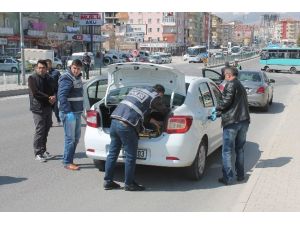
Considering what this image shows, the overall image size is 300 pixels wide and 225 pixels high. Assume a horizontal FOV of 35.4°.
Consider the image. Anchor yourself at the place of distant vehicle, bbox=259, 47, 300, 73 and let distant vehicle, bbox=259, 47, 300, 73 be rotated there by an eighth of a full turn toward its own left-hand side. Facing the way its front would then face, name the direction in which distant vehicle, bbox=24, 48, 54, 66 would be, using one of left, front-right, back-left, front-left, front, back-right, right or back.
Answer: front-right

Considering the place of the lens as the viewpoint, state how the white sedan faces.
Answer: facing away from the viewer and to the right of the viewer

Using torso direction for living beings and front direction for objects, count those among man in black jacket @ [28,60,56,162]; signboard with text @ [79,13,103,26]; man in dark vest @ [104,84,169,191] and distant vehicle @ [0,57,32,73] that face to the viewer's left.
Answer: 1

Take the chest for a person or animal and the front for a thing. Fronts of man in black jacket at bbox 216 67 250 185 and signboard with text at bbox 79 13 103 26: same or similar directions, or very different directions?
very different directions

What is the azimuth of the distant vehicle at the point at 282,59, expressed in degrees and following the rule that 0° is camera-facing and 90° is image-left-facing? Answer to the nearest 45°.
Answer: approximately 90°

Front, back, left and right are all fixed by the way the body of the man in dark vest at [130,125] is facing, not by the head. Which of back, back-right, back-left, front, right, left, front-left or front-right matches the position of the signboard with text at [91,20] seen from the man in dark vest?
front-left

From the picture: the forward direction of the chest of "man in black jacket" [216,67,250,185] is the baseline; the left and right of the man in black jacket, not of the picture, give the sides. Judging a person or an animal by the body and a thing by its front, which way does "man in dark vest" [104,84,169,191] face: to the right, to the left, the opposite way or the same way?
to the right

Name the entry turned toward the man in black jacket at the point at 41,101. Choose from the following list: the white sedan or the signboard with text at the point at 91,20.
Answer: the signboard with text

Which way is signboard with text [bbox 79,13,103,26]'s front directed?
toward the camera

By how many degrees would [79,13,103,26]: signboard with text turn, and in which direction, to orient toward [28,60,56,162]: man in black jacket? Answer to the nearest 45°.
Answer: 0° — it already faces them

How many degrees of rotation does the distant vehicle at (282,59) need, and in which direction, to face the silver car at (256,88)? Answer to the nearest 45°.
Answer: approximately 90° to its left

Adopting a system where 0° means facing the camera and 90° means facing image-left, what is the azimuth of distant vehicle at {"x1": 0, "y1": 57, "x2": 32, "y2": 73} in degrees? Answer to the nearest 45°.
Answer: approximately 270°

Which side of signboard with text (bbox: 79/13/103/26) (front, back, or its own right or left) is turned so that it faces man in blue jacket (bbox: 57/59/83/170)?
front
